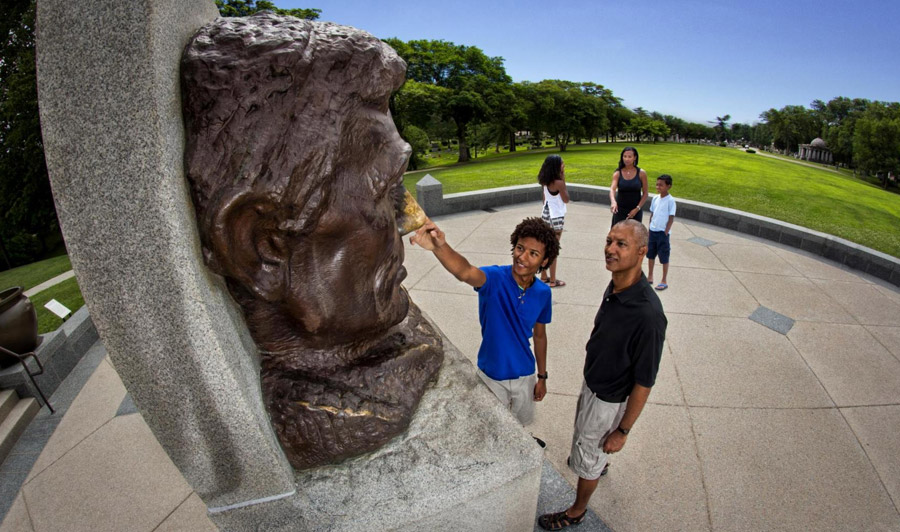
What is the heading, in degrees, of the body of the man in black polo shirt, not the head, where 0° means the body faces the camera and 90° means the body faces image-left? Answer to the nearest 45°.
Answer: approximately 45°

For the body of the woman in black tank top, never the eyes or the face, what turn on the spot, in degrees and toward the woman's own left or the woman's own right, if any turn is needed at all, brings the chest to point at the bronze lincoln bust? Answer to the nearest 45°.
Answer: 0° — they already face it

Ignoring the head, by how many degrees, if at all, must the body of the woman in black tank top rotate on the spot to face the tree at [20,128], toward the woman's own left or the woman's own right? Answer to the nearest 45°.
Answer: approximately 90° to the woman's own right

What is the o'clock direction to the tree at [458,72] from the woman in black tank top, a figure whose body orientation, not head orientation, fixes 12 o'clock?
The tree is roughly at 5 o'clock from the woman in black tank top.

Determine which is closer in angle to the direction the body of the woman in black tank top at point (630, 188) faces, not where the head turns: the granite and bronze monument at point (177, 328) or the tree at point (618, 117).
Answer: the granite and bronze monument

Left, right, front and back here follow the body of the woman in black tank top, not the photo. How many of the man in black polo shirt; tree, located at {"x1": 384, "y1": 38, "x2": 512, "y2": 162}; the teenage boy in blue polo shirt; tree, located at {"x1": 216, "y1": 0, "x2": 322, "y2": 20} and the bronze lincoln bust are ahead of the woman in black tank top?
3

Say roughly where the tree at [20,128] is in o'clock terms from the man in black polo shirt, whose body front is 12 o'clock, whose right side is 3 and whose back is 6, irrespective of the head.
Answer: The tree is roughly at 2 o'clock from the man in black polo shirt.

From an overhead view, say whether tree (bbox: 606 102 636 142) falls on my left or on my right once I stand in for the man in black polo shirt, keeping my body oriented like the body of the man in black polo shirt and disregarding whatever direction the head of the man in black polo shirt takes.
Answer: on my right
